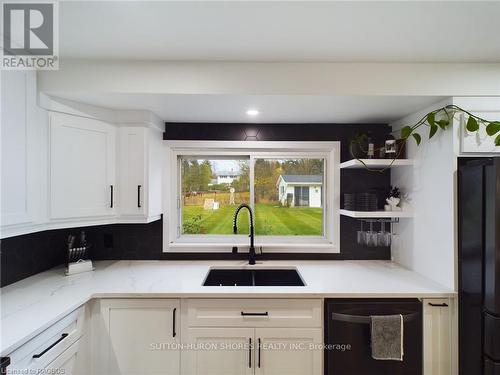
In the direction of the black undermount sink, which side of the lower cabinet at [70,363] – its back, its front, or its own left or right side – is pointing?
front

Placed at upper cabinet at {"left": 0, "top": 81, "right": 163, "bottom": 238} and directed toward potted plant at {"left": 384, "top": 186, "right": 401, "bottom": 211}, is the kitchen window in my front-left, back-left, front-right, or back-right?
front-left

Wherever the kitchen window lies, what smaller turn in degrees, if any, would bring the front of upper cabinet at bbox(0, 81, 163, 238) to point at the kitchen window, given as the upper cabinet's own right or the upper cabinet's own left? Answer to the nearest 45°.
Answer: approximately 45° to the upper cabinet's own left

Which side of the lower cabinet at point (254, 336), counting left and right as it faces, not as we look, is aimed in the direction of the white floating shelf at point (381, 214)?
left

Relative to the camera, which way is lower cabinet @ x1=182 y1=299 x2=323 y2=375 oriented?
toward the camera

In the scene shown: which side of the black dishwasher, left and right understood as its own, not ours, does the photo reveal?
front

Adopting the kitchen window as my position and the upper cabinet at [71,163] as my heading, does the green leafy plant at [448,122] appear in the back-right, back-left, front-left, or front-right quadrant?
back-left

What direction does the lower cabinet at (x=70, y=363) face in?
to the viewer's right

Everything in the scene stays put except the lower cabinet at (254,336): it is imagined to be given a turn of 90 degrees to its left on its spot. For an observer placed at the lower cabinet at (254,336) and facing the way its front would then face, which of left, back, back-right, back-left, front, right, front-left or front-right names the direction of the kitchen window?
left
